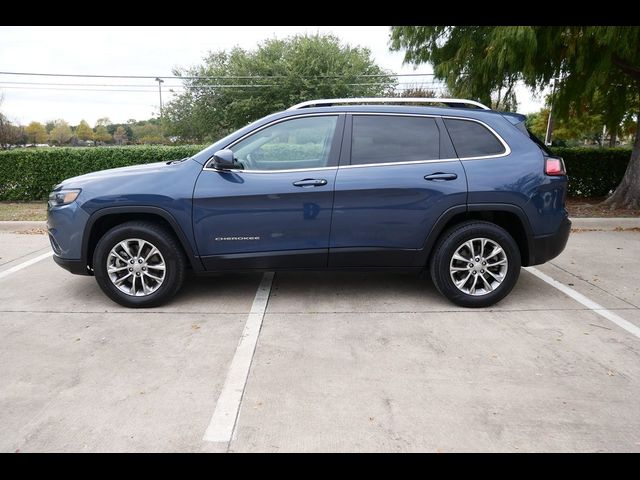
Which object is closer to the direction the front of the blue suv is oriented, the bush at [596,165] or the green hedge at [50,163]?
the green hedge

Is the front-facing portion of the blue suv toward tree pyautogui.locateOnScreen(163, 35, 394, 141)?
no

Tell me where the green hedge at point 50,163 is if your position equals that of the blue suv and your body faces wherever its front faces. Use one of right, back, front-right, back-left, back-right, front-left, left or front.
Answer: front-right

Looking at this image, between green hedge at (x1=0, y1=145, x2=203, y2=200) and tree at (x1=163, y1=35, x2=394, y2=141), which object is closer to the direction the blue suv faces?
the green hedge

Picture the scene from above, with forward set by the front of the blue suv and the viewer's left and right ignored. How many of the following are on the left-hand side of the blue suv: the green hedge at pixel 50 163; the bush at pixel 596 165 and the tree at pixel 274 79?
0

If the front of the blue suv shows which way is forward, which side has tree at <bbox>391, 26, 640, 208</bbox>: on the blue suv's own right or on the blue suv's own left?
on the blue suv's own right

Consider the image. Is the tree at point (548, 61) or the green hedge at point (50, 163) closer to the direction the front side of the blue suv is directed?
the green hedge

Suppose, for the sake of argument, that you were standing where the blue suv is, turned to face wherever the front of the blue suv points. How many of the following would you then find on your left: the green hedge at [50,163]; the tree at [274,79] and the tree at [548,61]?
0

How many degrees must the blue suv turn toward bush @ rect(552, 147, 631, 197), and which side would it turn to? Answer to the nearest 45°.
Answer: approximately 135° to its right

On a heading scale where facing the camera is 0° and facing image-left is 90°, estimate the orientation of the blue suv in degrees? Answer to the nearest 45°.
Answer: approximately 90°
